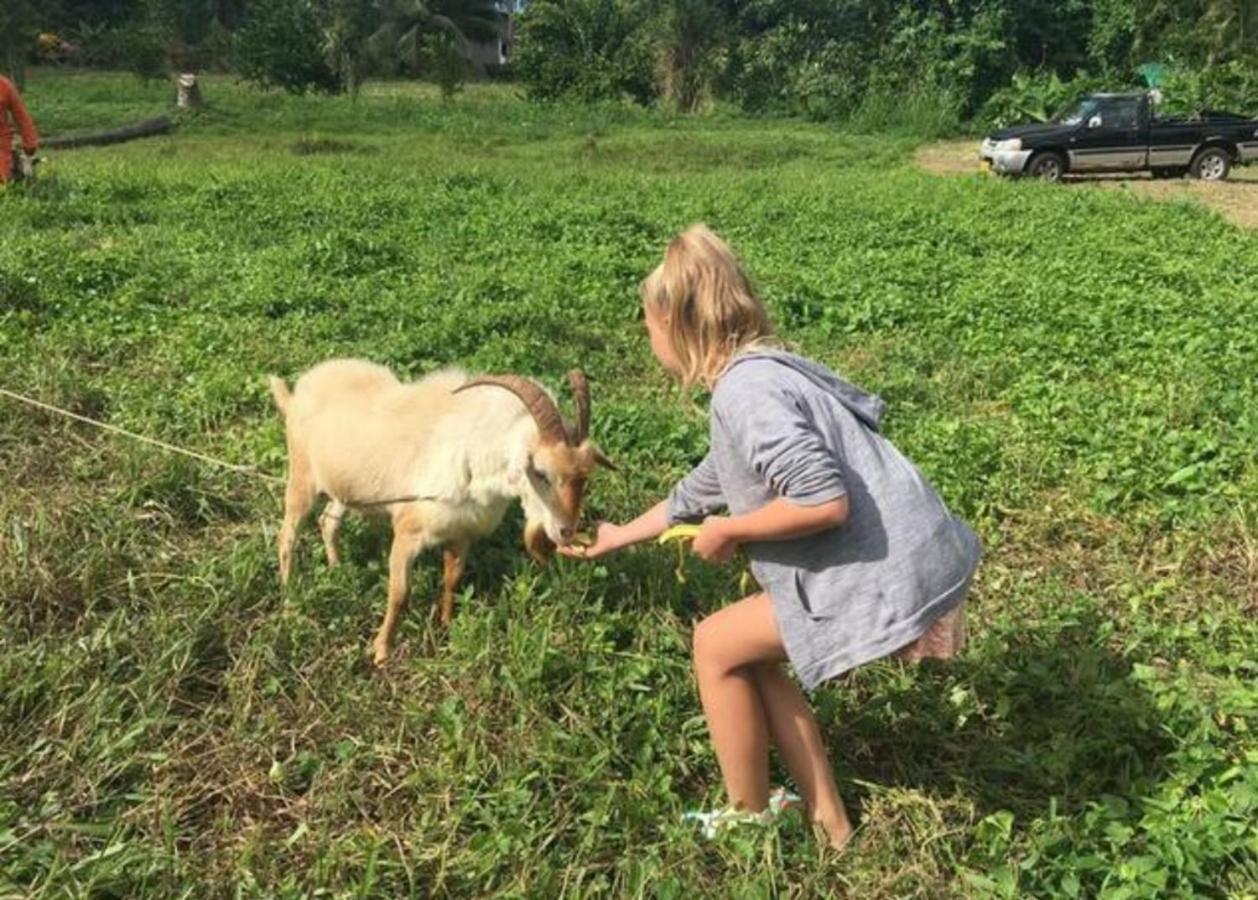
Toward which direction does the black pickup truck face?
to the viewer's left

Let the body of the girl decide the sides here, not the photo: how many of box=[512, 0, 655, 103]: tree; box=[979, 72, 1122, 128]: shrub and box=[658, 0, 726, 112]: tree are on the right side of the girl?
3

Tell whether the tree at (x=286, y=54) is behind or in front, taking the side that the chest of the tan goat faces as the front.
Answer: behind

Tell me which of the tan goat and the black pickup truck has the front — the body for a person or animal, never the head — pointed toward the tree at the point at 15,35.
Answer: the black pickup truck

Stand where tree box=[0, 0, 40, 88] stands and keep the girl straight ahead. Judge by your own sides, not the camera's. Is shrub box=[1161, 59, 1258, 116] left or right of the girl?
left

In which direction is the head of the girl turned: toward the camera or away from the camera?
away from the camera

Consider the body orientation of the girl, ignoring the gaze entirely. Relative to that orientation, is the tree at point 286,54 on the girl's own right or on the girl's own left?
on the girl's own right

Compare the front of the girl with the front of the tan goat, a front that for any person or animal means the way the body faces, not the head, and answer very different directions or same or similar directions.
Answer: very different directions

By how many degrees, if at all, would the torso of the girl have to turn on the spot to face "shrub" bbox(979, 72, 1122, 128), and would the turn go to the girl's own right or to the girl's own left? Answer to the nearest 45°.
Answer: approximately 90° to the girl's own right

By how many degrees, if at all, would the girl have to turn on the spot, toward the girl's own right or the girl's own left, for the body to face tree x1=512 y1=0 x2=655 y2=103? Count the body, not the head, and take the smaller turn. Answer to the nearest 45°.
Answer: approximately 90° to the girl's own right

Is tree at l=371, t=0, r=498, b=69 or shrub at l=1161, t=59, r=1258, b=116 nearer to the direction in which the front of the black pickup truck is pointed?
the tree

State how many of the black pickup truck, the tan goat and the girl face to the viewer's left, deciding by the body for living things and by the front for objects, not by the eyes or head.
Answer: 2

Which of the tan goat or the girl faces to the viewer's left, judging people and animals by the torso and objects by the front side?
the girl

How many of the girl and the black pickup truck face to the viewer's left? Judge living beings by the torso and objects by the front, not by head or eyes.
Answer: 2

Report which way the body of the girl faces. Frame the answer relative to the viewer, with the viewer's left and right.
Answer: facing to the left of the viewer

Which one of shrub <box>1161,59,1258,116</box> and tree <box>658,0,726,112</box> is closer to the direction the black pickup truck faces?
the tree
